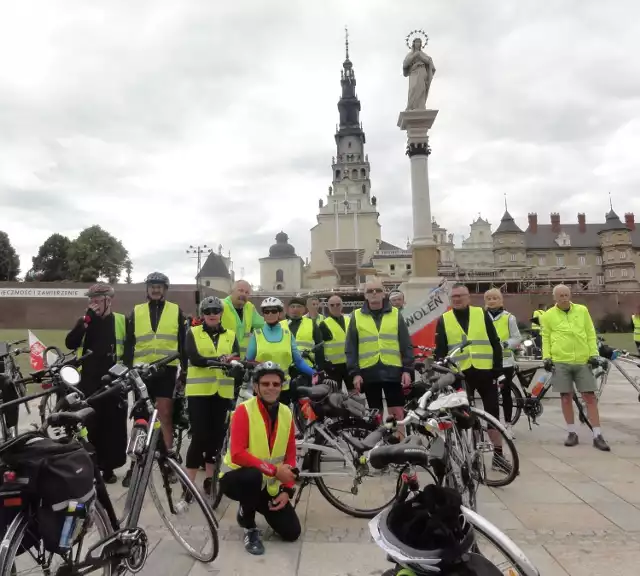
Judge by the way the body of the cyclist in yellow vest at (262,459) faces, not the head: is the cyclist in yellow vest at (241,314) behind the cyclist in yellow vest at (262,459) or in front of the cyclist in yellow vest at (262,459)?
behind

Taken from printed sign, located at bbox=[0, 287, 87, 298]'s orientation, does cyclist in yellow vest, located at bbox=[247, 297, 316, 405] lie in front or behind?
in front

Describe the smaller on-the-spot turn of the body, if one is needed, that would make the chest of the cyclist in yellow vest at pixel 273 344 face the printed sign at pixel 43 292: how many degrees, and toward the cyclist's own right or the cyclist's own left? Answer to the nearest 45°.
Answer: approximately 135° to the cyclist's own right

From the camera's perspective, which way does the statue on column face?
toward the camera

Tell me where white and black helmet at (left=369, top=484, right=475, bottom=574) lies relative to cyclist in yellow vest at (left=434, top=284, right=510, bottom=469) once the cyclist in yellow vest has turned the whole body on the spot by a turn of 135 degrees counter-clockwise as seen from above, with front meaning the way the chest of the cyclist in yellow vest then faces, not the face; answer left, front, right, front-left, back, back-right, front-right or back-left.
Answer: back-right

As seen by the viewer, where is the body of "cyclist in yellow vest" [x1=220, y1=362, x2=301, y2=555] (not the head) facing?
toward the camera

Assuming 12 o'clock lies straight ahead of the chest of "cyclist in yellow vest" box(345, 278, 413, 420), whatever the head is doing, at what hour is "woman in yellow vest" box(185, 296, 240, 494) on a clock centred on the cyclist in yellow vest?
The woman in yellow vest is roughly at 2 o'clock from the cyclist in yellow vest.

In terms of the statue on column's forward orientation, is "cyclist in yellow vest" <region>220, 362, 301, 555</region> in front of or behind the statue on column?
in front

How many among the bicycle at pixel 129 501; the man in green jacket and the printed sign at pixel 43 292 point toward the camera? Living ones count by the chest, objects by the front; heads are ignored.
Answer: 2

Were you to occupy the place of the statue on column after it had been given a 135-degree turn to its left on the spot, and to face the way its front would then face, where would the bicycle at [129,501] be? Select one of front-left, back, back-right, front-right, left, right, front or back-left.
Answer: back-right
